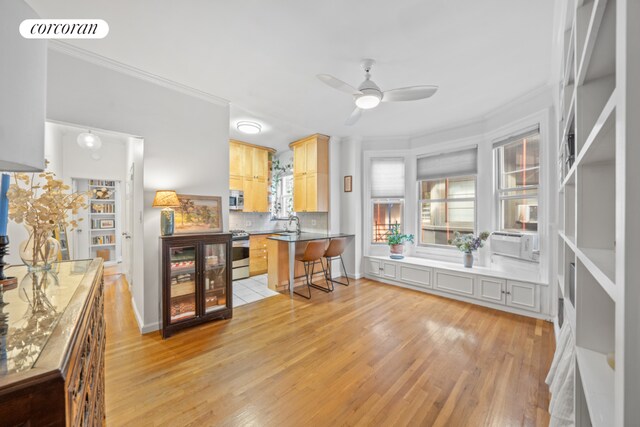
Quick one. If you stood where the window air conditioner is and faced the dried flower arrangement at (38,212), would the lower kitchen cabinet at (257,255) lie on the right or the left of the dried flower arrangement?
right

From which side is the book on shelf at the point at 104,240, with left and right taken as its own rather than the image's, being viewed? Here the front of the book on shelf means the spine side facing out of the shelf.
front

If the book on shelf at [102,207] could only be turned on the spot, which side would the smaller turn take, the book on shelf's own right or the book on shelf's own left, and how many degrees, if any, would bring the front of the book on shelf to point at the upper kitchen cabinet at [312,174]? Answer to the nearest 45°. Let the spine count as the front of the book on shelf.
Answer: approximately 45° to the book on shelf's own left

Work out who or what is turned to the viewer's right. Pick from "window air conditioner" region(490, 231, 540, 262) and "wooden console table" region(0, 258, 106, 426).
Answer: the wooden console table

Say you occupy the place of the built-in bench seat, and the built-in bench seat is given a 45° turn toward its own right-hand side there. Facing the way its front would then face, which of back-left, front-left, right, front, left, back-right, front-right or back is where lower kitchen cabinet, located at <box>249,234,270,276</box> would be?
front

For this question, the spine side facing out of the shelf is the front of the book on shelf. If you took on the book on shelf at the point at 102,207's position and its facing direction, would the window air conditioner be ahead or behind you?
ahead

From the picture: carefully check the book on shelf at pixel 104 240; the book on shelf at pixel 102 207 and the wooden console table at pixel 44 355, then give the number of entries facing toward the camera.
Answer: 2

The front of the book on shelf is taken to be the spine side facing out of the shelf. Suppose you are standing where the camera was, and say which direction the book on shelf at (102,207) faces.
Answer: facing the viewer

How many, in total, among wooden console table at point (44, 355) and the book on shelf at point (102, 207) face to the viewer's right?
1

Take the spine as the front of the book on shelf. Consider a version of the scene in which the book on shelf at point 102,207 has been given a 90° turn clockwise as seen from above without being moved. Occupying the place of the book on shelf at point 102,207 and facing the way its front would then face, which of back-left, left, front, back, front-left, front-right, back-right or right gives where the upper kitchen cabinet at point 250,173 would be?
back-left

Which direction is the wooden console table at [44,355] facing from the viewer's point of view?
to the viewer's right
